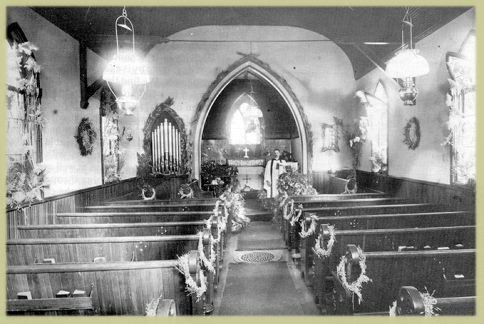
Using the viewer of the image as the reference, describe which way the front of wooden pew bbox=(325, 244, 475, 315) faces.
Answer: facing away from the viewer

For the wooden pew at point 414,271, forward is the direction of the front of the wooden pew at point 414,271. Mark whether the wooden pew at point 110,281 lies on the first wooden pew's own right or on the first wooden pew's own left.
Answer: on the first wooden pew's own left

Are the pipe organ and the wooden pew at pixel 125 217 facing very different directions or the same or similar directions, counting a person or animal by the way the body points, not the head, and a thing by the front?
very different directions

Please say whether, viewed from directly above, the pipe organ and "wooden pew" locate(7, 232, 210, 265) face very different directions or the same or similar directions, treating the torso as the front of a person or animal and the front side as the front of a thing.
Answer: very different directions

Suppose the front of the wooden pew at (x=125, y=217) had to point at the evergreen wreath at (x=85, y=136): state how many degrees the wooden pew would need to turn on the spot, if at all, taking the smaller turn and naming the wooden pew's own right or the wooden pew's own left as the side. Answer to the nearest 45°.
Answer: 0° — it already faces it

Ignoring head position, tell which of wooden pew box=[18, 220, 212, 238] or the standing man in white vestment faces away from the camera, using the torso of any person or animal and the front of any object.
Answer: the wooden pew

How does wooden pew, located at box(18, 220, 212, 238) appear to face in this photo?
away from the camera

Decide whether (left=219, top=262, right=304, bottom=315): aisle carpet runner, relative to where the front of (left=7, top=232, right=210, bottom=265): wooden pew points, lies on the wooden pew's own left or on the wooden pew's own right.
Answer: on the wooden pew's own right

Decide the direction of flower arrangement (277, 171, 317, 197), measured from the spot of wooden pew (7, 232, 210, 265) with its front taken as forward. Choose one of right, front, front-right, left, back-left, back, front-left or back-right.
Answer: front-right

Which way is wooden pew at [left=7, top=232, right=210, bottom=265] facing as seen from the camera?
away from the camera

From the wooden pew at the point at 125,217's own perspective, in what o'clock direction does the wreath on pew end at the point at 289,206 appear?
The wreath on pew end is roughly at 3 o'clock from the wooden pew.

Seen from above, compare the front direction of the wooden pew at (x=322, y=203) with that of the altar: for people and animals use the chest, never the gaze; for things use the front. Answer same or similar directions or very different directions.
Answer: very different directions

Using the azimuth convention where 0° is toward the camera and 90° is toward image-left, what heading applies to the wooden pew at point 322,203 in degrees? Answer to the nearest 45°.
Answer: approximately 180°
